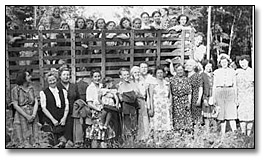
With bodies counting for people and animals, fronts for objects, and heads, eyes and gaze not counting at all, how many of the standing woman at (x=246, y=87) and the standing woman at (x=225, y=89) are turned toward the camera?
2

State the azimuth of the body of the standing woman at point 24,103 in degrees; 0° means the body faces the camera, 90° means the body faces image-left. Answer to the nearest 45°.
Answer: approximately 315°

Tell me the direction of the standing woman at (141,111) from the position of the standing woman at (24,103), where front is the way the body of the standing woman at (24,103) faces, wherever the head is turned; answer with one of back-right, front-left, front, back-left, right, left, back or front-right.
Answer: front-left

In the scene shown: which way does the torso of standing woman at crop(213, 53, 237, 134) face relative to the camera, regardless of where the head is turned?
toward the camera

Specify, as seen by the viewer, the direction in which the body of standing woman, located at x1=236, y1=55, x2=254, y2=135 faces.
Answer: toward the camera

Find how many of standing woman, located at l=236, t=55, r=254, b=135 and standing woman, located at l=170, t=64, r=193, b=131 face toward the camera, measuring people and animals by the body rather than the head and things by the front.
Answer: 2

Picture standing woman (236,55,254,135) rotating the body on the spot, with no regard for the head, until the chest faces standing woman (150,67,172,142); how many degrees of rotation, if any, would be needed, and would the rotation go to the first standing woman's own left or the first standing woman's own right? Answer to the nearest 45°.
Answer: approximately 90° to the first standing woman's own right

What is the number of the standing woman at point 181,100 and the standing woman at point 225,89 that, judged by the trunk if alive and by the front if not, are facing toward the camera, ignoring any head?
2

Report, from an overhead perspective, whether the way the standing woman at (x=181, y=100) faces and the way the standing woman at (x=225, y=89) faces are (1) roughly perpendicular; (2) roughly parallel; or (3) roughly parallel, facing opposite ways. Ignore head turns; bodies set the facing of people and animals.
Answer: roughly parallel

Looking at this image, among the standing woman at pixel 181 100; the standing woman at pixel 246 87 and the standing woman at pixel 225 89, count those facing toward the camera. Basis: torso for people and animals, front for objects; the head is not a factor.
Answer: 3

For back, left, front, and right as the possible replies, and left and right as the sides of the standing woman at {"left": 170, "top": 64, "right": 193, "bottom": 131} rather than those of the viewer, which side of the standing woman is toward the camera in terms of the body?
front
